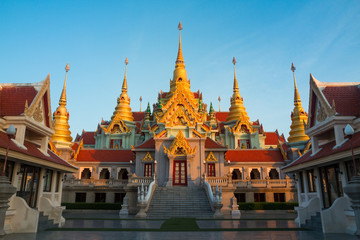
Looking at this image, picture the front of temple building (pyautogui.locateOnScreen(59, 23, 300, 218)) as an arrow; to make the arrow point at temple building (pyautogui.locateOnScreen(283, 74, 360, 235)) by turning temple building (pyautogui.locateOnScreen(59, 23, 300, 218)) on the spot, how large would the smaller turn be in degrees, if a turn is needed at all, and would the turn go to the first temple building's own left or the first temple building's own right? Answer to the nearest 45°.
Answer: approximately 45° to the first temple building's own left

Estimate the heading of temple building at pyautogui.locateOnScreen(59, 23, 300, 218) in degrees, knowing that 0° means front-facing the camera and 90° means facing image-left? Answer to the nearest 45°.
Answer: approximately 0°

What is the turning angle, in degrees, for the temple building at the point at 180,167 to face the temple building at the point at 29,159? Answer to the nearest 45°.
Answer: approximately 45° to its right
